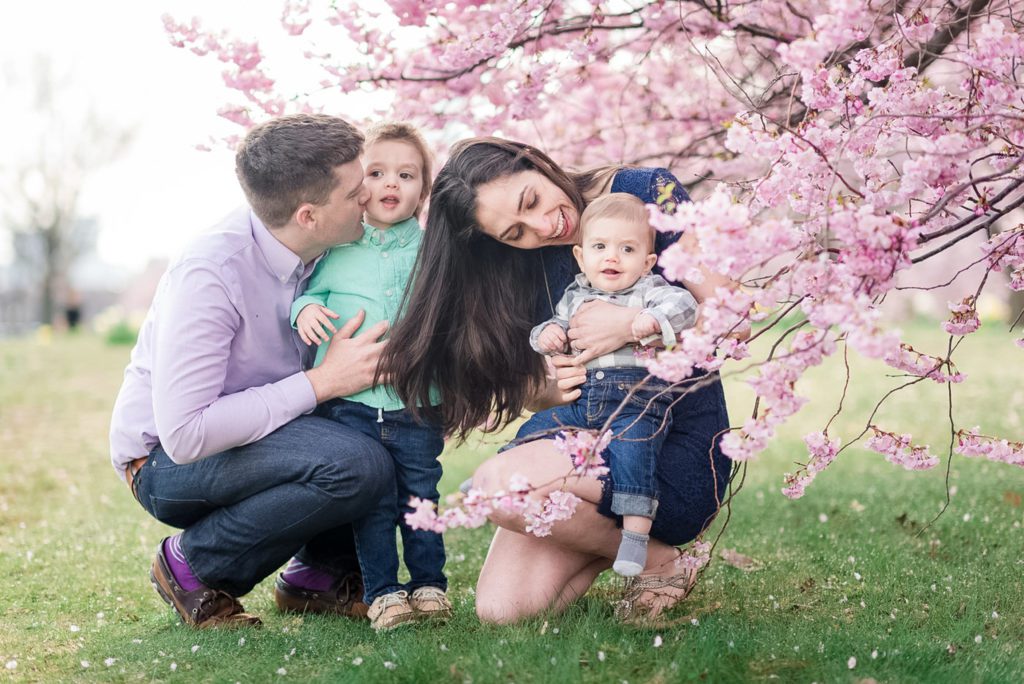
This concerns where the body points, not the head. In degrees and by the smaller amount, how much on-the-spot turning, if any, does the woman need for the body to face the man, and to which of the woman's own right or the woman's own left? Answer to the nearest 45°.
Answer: approximately 45° to the woman's own right

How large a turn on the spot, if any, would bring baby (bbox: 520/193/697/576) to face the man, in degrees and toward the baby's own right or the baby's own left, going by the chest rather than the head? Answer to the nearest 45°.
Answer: approximately 90° to the baby's own right

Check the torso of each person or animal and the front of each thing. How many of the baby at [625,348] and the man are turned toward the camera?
1

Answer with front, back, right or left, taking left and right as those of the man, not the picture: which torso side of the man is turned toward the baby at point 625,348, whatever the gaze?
front

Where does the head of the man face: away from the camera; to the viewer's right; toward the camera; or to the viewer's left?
to the viewer's right

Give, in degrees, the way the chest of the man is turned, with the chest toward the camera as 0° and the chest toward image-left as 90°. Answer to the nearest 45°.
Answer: approximately 270°

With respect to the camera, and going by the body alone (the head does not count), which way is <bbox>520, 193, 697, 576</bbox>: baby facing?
toward the camera

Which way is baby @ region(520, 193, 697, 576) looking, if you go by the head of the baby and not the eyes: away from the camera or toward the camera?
toward the camera

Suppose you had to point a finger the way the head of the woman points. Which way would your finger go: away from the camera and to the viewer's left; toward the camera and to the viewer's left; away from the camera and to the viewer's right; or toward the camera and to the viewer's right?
toward the camera and to the viewer's right

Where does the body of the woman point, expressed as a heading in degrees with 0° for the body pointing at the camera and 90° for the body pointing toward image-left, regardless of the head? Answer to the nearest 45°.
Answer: approximately 45°

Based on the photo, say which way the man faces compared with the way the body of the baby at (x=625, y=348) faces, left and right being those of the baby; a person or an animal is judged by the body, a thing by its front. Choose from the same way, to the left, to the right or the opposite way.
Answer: to the left
